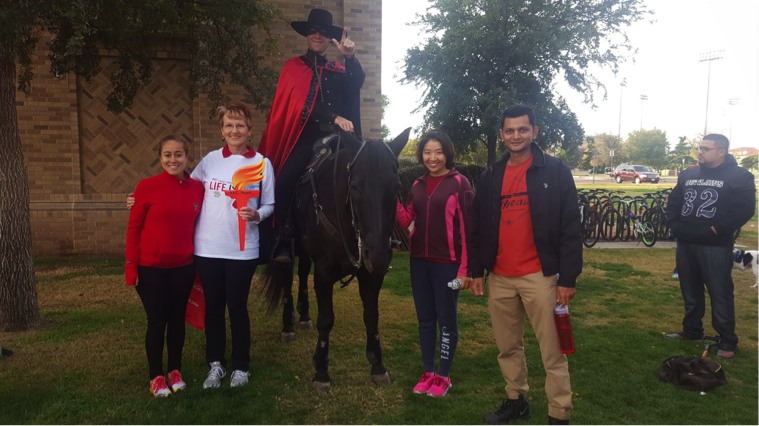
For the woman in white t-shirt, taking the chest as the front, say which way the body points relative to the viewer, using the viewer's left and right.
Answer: facing the viewer

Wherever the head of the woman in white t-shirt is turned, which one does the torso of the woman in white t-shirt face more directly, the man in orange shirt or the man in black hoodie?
the man in orange shirt

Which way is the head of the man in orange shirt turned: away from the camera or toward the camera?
toward the camera

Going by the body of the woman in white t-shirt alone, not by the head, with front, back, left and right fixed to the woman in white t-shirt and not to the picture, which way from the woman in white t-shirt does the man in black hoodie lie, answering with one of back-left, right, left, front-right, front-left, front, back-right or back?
left

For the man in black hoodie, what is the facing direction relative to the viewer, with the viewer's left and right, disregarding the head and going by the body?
facing the viewer and to the left of the viewer

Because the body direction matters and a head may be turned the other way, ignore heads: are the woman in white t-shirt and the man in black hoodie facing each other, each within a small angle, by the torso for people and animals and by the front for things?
no

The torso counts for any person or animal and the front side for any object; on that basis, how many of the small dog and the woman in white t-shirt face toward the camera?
1

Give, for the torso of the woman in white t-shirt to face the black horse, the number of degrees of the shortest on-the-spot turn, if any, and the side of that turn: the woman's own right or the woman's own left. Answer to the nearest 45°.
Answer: approximately 90° to the woman's own left

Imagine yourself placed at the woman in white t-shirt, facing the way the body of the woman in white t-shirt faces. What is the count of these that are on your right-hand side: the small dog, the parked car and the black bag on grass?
0

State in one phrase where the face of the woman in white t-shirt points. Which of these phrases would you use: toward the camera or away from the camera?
toward the camera

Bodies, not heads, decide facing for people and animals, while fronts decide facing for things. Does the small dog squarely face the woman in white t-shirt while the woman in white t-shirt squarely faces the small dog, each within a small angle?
no

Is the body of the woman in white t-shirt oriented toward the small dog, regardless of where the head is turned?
no

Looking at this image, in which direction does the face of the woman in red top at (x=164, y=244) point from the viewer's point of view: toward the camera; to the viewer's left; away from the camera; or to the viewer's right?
toward the camera

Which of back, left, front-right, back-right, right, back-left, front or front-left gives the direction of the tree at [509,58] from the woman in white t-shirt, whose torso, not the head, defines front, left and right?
back-left

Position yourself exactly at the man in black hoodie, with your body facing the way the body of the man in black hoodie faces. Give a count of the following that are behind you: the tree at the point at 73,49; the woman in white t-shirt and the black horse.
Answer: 0

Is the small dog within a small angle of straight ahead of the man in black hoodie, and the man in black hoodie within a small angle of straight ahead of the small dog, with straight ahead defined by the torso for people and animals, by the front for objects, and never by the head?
no

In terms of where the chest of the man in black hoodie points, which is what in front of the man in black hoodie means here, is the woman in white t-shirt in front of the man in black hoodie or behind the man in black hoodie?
in front

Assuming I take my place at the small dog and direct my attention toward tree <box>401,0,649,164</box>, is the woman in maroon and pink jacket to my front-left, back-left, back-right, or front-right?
back-left

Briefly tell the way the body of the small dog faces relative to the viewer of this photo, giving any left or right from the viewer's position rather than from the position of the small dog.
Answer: facing to the left of the viewer
